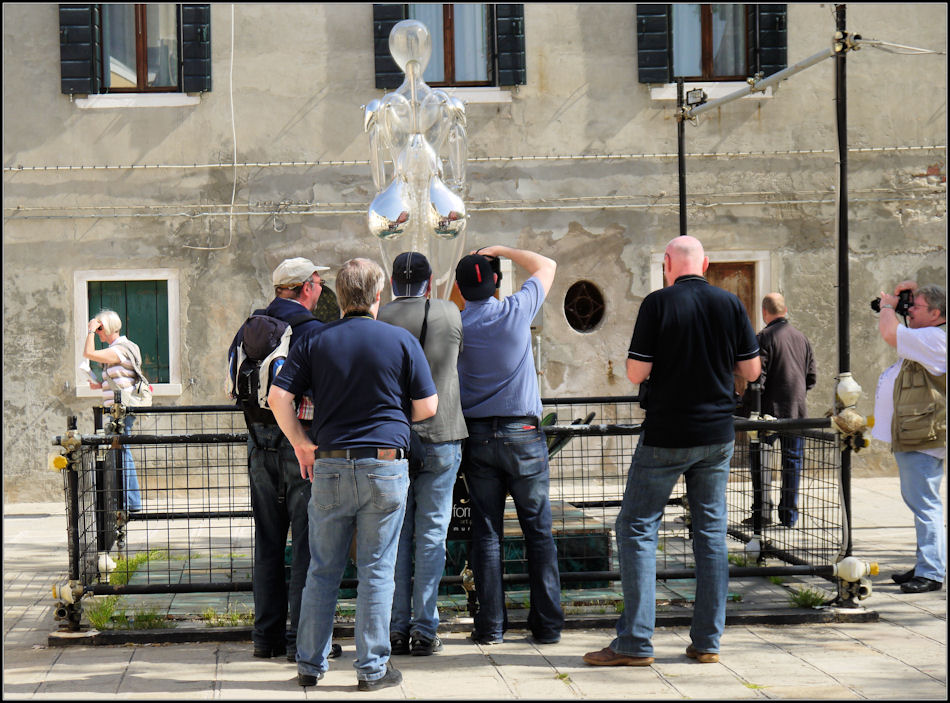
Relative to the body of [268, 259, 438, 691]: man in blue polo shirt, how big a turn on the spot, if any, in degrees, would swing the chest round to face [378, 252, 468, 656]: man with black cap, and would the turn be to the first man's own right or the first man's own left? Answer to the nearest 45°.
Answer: approximately 45° to the first man's own right

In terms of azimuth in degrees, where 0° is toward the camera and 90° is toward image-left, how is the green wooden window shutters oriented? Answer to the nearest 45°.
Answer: approximately 0°

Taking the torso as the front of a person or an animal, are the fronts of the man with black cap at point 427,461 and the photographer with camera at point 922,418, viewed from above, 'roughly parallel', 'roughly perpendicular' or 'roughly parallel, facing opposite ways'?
roughly perpendicular

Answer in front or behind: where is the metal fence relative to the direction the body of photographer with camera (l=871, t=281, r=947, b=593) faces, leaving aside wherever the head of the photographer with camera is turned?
in front

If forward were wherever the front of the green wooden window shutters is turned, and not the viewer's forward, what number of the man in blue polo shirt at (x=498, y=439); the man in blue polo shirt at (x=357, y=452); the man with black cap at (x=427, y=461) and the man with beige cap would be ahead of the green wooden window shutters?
4

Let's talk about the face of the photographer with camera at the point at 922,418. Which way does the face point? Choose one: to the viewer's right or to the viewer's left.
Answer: to the viewer's left

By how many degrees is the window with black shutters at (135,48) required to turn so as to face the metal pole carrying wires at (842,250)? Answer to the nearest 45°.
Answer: approximately 45° to its left

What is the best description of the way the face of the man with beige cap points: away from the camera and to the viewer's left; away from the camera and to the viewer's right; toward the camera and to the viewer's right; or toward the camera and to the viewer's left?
away from the camera and to the viewer's right

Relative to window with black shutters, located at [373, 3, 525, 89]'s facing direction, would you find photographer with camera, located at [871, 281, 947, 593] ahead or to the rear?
ahead

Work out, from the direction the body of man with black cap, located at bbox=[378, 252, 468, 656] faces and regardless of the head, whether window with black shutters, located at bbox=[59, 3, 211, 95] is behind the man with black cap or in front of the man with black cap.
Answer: in front

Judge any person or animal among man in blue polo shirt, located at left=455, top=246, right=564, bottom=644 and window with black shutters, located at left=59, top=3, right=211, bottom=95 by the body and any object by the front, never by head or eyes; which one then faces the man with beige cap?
the window with black shutters

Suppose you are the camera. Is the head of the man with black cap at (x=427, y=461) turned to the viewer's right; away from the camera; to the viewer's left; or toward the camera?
away from the camera

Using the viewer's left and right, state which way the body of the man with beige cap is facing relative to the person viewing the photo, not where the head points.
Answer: facing away from the viewer and to the right of the viewer

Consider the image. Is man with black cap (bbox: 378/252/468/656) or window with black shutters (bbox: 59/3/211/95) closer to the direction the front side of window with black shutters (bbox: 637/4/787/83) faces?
the man with black cap

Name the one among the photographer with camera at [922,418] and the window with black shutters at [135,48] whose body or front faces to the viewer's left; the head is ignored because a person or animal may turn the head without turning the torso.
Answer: the photographer with camera

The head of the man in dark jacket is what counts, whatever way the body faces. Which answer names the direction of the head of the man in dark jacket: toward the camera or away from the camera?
away from the camera

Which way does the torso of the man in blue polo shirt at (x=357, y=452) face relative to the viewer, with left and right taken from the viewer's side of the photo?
facing away from the viewer

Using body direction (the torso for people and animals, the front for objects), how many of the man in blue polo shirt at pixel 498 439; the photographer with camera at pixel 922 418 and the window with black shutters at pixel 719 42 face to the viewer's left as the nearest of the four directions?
1

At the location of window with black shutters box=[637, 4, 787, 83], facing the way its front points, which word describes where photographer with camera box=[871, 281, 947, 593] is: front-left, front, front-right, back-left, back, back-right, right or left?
front
